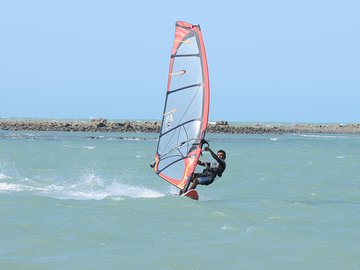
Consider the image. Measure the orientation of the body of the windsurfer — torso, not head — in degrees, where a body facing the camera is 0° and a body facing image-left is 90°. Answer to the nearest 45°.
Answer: approximately 45°
